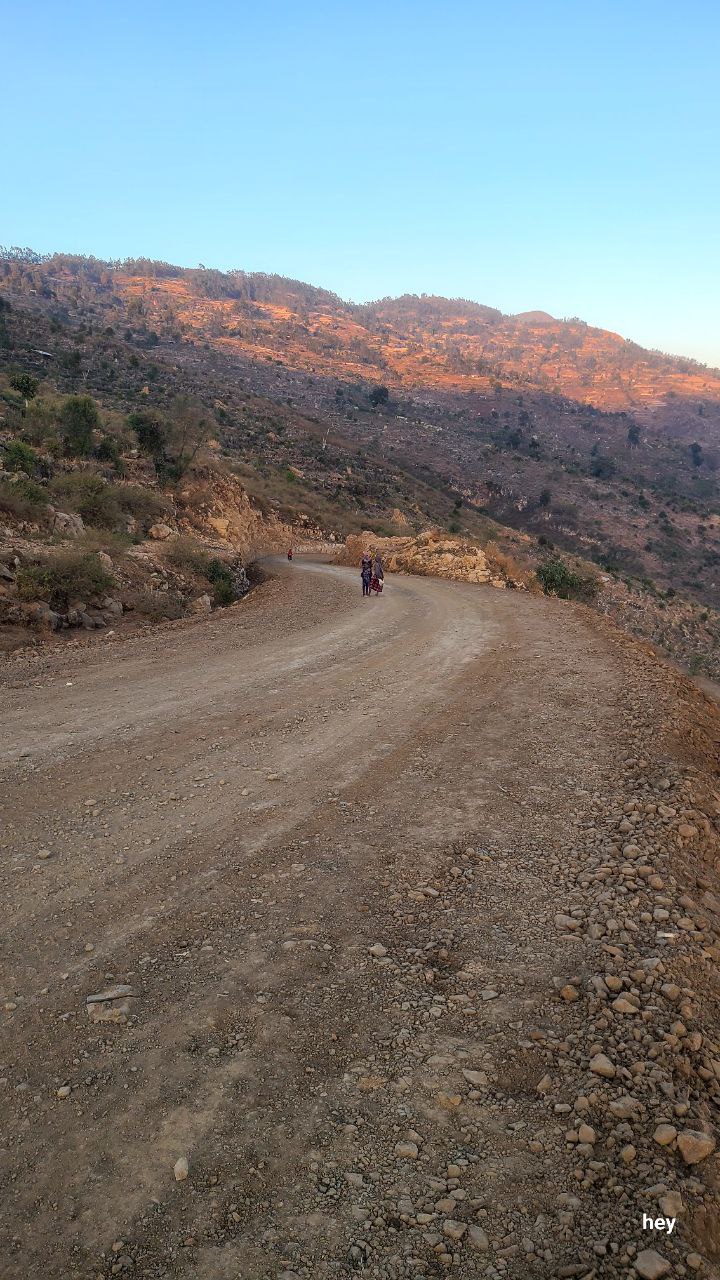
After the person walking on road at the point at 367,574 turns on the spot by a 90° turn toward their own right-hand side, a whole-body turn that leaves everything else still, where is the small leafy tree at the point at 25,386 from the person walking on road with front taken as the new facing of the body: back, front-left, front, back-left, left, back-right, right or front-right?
front-right

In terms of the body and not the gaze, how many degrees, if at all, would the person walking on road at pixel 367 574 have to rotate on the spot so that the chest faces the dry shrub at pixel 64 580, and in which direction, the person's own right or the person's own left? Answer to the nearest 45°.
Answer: approximately 45° to the person's own right

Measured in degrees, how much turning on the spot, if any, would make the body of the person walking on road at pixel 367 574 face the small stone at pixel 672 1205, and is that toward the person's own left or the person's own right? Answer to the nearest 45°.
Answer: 0° — they already face it

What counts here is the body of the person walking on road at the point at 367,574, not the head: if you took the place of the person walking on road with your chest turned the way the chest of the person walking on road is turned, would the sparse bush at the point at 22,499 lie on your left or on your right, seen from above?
on your right

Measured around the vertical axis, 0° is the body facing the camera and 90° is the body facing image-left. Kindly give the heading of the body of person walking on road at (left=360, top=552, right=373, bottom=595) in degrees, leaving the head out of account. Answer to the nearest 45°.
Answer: approximately 0°

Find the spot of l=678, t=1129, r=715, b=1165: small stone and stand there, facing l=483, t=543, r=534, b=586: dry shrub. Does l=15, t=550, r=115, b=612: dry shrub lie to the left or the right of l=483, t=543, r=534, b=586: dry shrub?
left

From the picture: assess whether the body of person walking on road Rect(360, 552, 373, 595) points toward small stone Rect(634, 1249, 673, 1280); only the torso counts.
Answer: yes

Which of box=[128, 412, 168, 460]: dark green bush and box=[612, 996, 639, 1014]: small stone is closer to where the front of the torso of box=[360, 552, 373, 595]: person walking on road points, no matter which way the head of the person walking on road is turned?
the small stone

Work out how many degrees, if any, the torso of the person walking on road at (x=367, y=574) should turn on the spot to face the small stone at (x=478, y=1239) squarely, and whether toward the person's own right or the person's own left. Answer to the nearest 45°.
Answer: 0° — they already face it

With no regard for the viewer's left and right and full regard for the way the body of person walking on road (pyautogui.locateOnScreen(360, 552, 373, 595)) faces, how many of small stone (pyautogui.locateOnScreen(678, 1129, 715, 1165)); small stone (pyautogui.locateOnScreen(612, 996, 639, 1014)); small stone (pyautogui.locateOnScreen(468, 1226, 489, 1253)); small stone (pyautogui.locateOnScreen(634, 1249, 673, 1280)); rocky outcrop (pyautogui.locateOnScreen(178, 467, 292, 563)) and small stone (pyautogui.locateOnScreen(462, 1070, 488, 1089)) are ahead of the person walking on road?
5

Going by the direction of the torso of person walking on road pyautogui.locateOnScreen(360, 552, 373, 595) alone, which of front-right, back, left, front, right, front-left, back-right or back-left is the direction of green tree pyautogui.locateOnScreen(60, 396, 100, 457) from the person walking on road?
back-right
